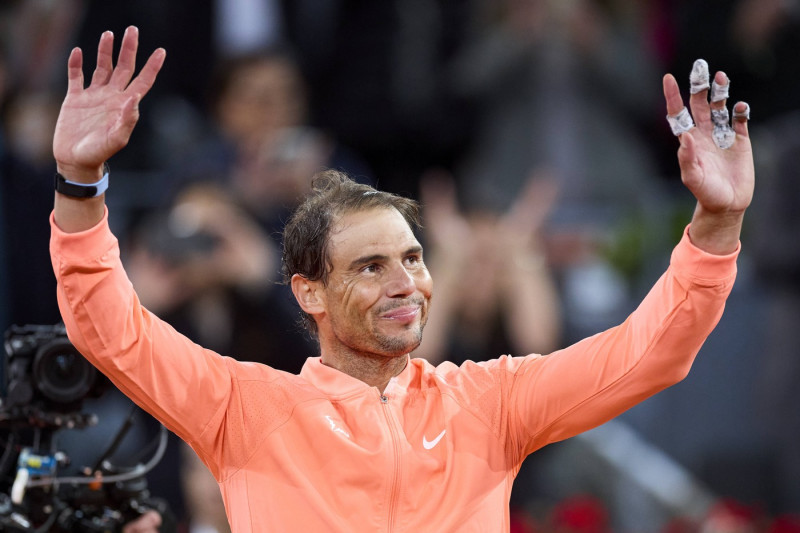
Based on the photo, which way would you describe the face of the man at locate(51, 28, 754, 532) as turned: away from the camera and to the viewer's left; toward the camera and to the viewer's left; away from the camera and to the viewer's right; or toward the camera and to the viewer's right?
toward the camera and to the viewer's right

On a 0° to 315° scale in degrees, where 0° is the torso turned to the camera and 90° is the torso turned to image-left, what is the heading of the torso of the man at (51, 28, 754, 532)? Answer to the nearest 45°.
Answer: approximately 0°
